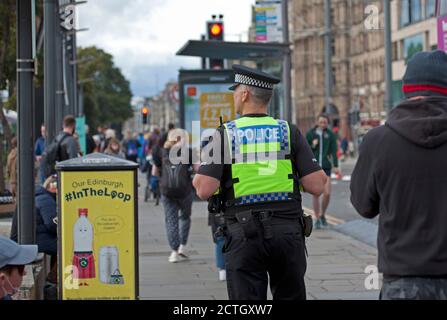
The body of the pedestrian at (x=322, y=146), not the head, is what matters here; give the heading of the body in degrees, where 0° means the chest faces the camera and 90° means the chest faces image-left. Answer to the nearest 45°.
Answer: approximately 0°

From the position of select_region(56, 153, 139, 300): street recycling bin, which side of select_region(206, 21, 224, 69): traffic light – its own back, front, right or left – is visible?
front

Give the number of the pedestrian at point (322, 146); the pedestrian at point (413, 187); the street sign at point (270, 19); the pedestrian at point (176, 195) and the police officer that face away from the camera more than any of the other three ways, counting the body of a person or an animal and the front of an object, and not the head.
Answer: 3

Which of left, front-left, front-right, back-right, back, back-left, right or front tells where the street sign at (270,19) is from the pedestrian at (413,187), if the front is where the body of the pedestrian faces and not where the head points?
front

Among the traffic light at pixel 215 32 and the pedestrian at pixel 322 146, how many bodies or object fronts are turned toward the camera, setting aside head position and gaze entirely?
2

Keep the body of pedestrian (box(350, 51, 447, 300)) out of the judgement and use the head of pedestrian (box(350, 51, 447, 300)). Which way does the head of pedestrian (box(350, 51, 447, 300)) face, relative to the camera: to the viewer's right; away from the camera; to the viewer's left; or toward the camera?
away from the camera

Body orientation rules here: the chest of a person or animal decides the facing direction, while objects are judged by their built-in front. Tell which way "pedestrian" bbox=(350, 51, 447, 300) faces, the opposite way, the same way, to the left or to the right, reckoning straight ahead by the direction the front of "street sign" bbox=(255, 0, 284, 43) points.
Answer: the opposite way

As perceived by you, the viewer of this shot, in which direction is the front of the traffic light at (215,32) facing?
facing the viewer

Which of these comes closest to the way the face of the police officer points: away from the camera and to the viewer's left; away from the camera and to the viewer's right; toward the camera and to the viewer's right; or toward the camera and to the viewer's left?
away from the camera and to the viewer's left

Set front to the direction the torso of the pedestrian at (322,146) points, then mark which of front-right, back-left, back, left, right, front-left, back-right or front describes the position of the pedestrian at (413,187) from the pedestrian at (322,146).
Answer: front

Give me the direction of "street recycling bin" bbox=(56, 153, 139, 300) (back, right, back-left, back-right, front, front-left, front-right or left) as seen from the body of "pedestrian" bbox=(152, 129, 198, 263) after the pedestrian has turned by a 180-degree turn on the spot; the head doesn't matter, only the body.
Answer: front

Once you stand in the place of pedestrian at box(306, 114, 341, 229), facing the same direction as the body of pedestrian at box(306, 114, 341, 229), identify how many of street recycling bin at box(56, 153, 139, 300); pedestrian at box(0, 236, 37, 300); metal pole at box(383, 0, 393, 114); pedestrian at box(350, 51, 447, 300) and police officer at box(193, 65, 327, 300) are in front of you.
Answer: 4

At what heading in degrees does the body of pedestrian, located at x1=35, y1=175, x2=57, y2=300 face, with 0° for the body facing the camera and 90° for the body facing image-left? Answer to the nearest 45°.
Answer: approximately 315°

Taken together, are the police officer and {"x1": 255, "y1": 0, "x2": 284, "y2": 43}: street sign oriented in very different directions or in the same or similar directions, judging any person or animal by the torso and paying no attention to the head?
very different directions

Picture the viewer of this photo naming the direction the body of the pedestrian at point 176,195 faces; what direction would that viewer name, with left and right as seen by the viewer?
facing away from the viewer

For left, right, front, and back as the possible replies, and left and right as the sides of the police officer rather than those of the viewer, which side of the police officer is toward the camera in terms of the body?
back

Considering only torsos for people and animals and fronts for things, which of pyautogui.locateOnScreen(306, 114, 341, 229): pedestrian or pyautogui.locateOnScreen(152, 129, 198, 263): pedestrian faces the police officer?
pyautogui.locateOnScreen(306, 114, 341, 229): pedestrian

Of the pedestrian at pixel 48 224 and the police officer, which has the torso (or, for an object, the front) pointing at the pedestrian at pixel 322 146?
the police officer
